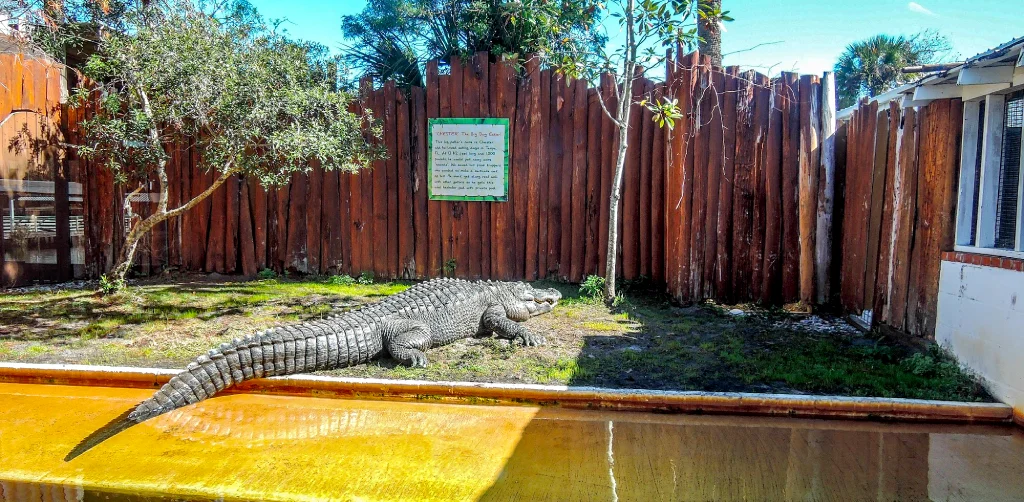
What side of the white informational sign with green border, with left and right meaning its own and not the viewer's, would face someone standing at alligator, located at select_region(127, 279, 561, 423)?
front

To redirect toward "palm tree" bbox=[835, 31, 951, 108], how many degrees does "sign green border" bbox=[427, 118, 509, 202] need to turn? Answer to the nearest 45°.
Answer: approximately 135° to its left

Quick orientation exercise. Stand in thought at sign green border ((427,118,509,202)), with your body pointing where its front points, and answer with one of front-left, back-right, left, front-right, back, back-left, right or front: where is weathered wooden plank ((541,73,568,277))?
left

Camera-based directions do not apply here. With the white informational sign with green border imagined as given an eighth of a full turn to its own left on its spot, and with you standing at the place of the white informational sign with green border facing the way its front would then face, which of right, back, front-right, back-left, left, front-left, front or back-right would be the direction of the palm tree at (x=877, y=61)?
left

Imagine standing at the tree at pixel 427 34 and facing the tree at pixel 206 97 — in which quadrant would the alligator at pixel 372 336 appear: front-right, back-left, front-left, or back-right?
front-left

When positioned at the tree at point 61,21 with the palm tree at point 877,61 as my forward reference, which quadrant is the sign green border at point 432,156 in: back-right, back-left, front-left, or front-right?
front-right

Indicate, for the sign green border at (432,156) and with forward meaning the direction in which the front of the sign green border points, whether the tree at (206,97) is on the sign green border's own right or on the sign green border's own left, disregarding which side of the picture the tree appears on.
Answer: on the sign green border's own right

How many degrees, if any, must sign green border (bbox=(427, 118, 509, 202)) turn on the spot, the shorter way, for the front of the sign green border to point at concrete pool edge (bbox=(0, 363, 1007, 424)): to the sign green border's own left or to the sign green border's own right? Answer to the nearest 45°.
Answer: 0° — it already faces it

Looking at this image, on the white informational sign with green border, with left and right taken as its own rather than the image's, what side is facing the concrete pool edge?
front

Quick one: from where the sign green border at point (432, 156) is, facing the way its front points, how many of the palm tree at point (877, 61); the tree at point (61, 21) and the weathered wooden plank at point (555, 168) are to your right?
1

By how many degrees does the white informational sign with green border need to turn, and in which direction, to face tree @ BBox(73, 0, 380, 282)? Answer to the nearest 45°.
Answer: approximately 45° to its right

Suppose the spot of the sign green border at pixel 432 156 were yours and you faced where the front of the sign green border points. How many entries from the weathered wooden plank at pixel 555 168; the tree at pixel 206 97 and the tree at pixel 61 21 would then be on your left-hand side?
1

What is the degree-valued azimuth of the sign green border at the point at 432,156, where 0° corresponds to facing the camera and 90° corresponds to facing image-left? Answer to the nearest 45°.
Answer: approximately 0°

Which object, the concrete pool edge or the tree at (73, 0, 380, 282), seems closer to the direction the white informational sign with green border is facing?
the concrete pool edge

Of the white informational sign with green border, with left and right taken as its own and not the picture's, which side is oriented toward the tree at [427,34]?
back
